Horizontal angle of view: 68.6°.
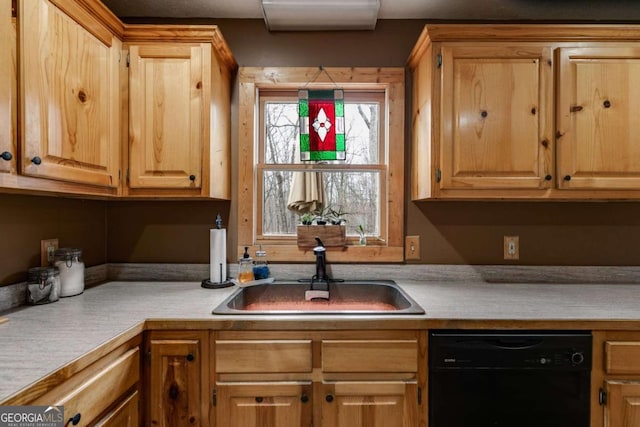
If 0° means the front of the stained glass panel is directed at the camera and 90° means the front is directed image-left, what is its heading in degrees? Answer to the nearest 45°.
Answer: approximately 0°

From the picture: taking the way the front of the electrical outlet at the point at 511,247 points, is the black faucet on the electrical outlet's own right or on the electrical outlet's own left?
on the electrical outlet's own right

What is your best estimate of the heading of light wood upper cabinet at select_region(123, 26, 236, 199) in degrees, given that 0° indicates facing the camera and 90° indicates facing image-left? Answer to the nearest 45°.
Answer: approximately 0°

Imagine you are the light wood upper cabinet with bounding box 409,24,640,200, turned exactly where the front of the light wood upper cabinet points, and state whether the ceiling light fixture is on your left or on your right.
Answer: on your right

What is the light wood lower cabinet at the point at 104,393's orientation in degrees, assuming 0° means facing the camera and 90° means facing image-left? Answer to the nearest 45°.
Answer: approximately 315°
